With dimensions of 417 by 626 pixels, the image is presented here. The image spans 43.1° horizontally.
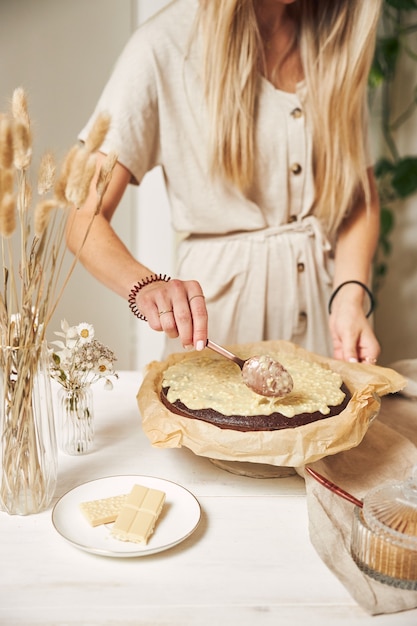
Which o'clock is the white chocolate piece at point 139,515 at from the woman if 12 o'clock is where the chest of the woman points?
The white chocolate piece is roughly at 2 o'clock from the woman.

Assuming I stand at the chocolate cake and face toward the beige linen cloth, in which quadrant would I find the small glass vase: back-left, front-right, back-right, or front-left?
back-right

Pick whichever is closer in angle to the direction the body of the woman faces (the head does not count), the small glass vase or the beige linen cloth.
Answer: the beige linen cloth

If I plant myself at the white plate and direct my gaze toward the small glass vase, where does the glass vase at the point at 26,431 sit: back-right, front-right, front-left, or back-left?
front-left

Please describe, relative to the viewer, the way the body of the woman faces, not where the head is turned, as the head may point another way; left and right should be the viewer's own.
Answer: facing the viewer and to the right of the viewer

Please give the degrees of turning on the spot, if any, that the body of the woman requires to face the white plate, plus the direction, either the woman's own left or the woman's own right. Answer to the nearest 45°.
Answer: approximately 45° to the woman's own right

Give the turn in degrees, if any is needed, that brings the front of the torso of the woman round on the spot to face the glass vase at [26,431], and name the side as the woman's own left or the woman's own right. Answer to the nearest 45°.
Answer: approximately 90° to the woman's own right

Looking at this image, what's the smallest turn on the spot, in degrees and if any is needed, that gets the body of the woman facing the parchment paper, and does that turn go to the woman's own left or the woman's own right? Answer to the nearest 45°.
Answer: approximately 45° to the woman's own right

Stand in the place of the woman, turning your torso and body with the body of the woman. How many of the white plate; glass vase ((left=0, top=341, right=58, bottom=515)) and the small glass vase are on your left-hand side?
0

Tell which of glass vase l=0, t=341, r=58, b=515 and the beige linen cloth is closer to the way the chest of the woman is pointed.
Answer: the beige linen cloth

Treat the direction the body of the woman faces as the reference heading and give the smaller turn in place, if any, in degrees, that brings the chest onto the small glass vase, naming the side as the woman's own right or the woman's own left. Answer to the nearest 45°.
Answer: approximately 90° to the woman's own right
